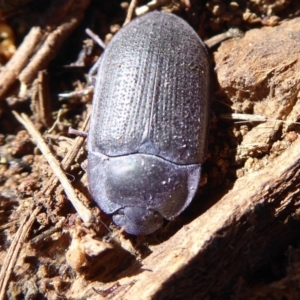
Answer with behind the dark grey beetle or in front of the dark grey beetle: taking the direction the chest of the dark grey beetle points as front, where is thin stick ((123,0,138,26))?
behind

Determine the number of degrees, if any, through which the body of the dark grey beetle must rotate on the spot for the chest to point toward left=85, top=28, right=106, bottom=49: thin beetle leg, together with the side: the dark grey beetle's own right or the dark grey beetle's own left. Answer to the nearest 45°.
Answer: approximately 180°

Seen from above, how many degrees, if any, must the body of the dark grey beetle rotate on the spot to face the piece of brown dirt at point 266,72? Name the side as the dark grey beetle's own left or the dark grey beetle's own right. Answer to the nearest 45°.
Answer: approximately 90° to the dark grey beetle's own left

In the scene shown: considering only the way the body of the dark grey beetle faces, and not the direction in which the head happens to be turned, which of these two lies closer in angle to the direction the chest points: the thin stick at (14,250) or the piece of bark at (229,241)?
the piece of bark

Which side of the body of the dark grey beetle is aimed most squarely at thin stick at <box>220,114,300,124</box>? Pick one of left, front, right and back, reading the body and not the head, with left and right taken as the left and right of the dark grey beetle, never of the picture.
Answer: left

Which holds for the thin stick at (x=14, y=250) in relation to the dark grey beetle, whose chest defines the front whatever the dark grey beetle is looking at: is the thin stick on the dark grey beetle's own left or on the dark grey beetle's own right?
on the dark grey beetle's own right

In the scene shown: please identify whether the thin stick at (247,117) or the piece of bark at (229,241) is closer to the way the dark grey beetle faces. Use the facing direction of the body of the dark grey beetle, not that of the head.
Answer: the piece of bark

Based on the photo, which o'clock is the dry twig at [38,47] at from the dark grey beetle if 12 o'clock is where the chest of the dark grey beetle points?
The dry twig is roughly at 5 o'clock from the dark grey beetle.

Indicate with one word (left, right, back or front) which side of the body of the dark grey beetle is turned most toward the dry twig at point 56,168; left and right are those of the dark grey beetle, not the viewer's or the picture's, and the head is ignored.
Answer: right

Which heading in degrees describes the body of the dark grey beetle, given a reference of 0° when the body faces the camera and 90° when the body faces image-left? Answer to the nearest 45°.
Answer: approximately 0°

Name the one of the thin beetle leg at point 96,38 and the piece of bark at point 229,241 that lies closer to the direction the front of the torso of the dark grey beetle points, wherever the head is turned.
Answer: the piece of bark
